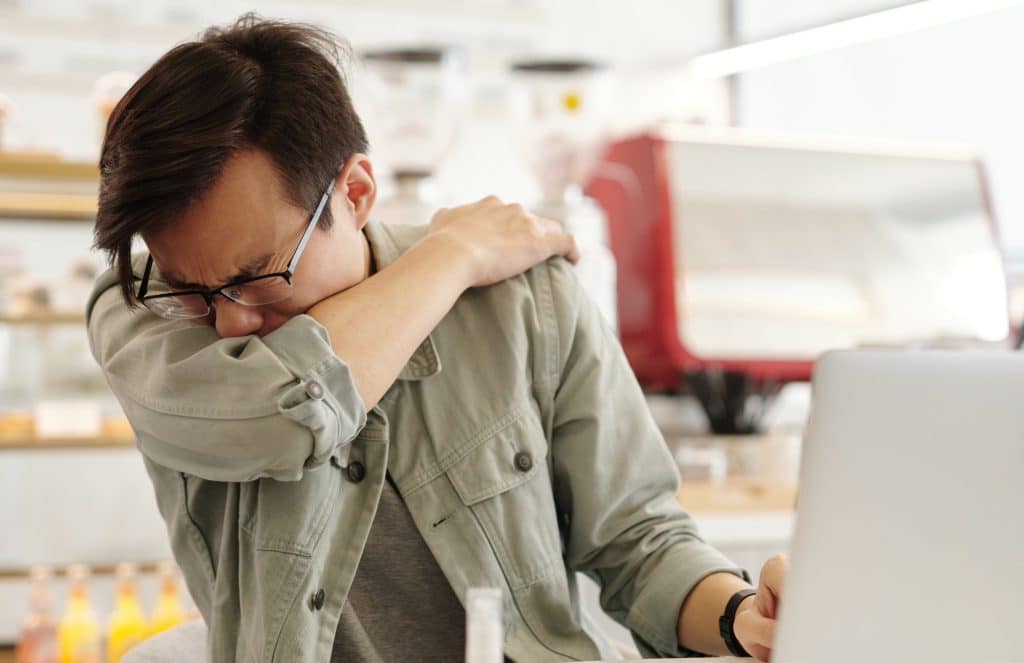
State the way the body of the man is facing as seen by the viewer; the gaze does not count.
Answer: toward the camera

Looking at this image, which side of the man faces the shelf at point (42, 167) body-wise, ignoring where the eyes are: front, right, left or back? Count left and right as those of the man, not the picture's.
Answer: back

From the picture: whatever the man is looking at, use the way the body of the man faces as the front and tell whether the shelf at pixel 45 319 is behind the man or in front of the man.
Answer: behind

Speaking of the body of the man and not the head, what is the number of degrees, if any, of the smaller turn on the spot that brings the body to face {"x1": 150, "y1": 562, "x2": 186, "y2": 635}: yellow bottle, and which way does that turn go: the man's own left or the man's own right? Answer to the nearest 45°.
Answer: approximately 180°

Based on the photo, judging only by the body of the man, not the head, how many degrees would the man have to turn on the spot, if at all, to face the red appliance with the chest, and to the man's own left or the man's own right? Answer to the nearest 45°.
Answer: approximately 180°

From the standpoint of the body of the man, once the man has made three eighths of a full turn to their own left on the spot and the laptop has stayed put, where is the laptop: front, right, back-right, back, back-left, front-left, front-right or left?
right

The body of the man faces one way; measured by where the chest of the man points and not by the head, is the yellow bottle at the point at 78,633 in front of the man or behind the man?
behind

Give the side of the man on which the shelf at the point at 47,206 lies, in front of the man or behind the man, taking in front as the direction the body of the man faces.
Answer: behind
